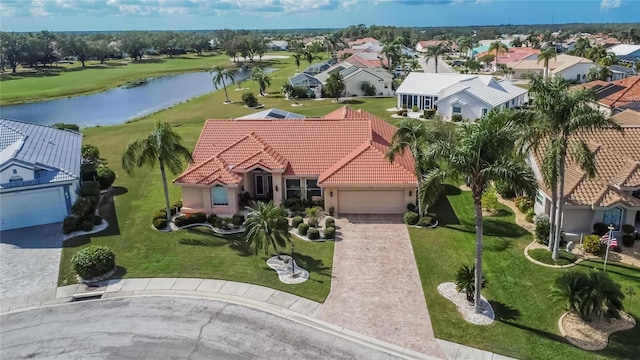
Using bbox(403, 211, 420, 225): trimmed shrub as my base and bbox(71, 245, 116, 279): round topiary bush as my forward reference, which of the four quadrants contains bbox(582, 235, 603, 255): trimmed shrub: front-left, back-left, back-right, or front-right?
back-left

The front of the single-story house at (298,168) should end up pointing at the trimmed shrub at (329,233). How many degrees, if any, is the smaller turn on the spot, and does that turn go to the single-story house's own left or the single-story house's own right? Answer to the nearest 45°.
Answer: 0° — it already faces it

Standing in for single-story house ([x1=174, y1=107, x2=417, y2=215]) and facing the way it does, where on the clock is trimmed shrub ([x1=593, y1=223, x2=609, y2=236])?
The trimmed shrub is roughly at 10 o'clock from the single-story house.

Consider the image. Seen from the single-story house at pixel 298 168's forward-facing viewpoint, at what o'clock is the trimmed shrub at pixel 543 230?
The trimmed shrub is roughly at 10 o'clock from the single-story house.

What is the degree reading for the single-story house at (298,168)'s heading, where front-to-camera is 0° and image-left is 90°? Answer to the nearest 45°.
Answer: approximately 0°

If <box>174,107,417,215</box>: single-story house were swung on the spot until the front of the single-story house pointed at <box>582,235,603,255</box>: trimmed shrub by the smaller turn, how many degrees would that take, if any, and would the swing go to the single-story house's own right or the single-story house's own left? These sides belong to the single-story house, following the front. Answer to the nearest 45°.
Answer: approximately 45° to the single-story house's own left

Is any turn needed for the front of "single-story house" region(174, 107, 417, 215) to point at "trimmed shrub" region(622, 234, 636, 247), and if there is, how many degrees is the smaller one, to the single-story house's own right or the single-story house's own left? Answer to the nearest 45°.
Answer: approximately 45° to the single-story house's own left

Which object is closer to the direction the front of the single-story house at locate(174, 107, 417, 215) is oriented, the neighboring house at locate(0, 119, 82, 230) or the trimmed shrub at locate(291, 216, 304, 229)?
the trimmed shrub

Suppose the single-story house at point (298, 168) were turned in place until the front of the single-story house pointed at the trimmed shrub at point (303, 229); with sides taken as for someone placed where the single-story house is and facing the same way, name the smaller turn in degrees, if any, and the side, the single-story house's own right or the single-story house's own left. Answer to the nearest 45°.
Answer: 0° — it already faces it

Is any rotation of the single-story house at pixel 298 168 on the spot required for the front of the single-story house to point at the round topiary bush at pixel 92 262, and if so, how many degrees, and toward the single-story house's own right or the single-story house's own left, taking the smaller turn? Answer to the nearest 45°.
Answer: approximately 45° to the single-story house's own right
